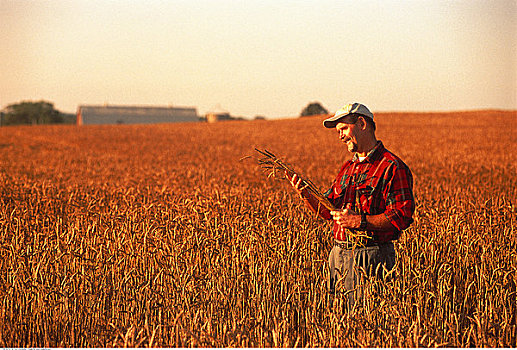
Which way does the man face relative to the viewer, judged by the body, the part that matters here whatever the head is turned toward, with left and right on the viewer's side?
facing the viewer and to the left of the viewer

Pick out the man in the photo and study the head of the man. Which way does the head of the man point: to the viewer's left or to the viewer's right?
to the viewer's left
